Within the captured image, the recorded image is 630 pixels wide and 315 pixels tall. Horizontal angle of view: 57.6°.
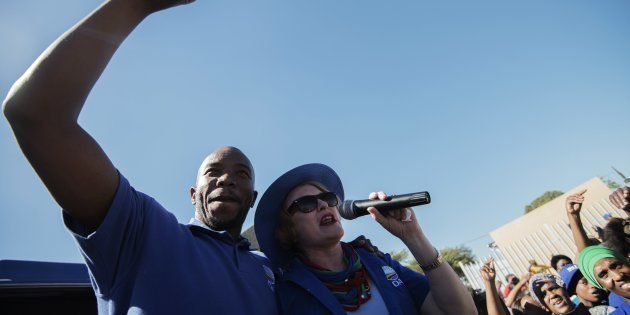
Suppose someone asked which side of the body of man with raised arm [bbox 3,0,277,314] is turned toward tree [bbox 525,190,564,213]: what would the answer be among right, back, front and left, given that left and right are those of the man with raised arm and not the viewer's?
left

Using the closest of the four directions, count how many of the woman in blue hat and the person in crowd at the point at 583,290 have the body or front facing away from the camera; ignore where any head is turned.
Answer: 0

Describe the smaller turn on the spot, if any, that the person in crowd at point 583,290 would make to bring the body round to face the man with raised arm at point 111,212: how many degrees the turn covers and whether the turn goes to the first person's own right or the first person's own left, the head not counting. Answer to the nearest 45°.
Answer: approximately 45° to the first person's own right

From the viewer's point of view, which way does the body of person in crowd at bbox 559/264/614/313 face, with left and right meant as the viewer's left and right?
facing the viewer and to the right of the viewer

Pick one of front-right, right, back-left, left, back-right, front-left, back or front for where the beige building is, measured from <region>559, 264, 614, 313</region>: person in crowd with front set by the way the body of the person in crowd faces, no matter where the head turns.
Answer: back-left

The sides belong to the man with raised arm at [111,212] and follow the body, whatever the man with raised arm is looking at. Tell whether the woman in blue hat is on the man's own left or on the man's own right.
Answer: on the man's own left

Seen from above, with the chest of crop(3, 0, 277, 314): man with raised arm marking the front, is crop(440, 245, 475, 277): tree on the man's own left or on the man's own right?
on the man's own left

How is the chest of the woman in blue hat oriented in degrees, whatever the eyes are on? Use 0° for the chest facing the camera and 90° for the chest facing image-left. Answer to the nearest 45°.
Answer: approximately 315°

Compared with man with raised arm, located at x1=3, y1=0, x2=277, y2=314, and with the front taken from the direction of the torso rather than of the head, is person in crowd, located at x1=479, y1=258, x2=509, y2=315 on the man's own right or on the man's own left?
on the man's own left
